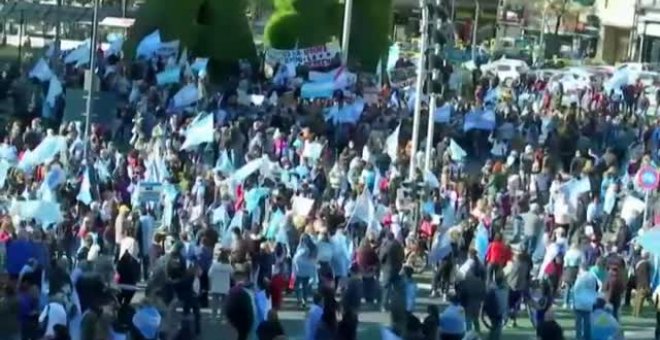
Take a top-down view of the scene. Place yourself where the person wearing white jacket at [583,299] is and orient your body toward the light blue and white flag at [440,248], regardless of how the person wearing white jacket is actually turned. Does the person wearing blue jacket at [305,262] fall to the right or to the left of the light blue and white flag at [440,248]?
left

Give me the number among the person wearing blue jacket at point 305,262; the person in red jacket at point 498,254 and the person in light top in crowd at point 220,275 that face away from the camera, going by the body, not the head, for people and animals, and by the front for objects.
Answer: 3

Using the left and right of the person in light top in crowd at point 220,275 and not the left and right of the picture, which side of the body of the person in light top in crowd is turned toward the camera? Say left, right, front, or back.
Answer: back

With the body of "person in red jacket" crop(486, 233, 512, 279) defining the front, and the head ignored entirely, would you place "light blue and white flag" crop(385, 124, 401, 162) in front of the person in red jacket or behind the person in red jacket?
in front

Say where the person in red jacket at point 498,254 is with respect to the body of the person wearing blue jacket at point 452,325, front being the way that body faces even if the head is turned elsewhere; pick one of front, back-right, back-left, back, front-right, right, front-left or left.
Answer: front

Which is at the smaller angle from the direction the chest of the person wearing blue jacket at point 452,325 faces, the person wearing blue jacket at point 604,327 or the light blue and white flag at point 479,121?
the light blue and white flag

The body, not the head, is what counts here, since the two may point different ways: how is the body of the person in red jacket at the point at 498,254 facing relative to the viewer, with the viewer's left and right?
facing away from the viewer

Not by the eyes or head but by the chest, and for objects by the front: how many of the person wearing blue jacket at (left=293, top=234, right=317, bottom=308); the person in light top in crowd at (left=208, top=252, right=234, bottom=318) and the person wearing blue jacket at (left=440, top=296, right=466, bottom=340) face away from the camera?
3

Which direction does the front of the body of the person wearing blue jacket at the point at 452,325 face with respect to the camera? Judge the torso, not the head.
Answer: away from the camera

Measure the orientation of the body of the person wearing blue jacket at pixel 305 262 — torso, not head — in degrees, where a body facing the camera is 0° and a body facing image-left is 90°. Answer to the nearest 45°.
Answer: approximately 180°

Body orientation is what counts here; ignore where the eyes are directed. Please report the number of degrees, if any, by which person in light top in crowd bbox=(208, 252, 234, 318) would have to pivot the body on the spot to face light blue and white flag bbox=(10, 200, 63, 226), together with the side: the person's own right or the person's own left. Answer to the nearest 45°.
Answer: approximately 45° to the person's own left

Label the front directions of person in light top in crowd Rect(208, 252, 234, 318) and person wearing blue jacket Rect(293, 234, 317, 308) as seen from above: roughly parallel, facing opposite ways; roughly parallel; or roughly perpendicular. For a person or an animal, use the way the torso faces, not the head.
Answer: roughly parallel
